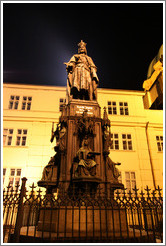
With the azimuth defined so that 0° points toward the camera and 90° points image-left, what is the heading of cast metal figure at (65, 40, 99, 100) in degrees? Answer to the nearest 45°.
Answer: approximately 0°
